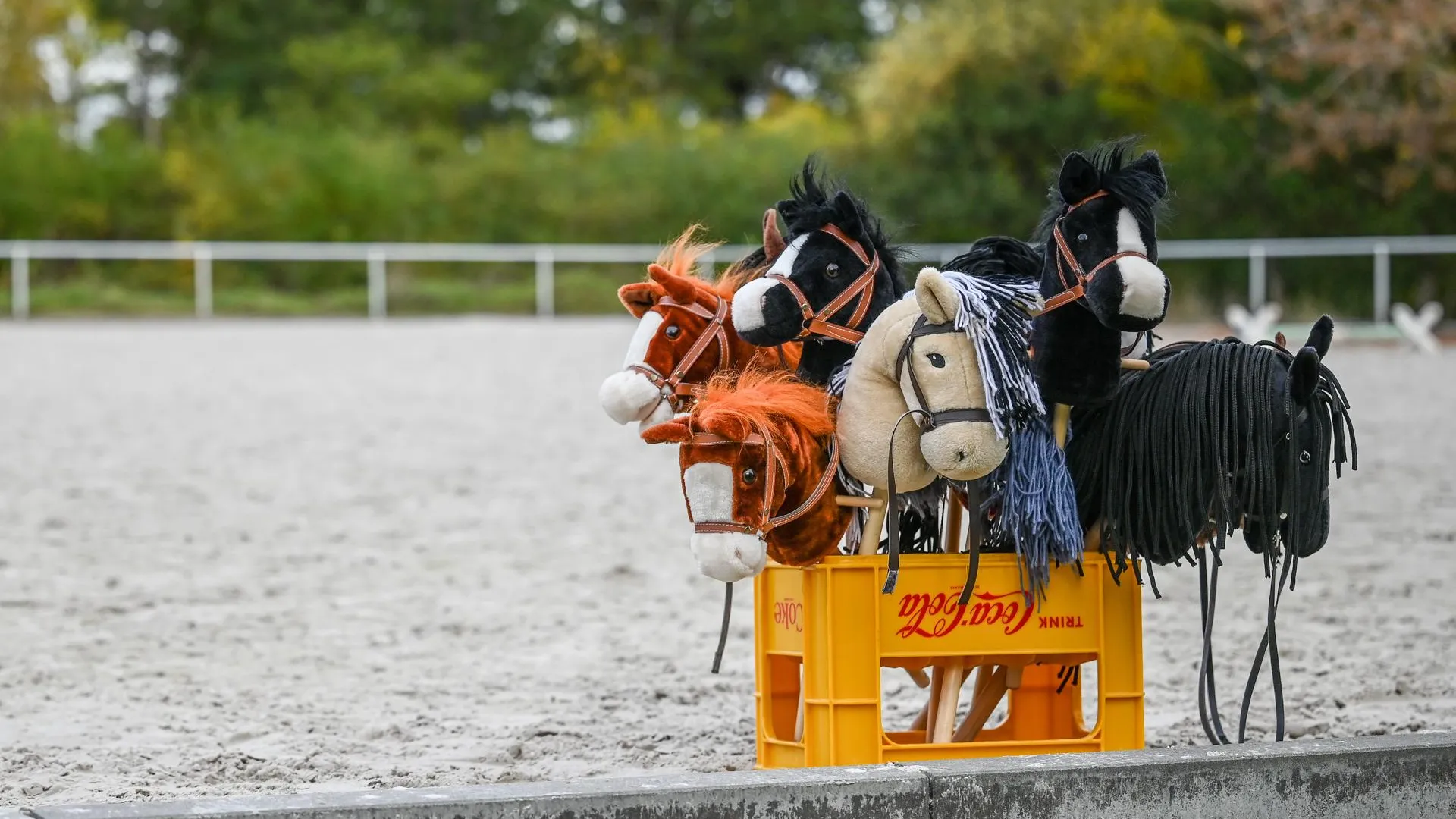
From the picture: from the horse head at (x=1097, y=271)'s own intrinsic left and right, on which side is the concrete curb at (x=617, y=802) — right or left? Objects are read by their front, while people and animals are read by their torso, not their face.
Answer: on its right

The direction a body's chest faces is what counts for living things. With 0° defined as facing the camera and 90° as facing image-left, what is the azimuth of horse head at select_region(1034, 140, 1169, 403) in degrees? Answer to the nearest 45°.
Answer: approximately 315°

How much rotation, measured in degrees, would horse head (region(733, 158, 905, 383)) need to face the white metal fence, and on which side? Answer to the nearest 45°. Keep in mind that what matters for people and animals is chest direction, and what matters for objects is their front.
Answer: approximately 135° to its right

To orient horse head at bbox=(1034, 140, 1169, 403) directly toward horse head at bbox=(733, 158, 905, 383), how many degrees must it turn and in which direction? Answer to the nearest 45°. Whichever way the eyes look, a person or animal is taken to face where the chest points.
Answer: approximately 135° to its right

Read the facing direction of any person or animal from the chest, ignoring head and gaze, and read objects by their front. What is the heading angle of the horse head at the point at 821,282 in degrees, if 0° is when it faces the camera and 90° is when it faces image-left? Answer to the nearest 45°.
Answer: approximately 45°
